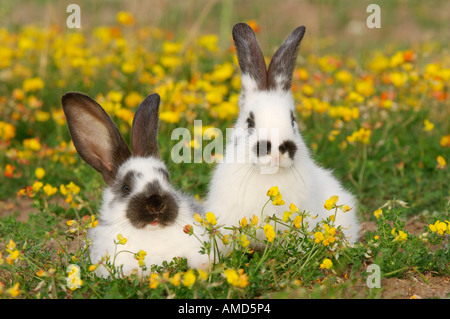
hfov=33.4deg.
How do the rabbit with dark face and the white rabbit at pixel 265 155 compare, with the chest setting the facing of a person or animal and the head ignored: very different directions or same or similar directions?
same or similar directions

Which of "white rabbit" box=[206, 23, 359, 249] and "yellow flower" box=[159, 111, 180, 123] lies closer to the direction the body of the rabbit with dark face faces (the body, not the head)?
the white rabbit

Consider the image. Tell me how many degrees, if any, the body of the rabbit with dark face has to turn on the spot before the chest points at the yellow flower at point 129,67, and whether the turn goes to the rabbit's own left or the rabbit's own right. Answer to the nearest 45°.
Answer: approximately 180°

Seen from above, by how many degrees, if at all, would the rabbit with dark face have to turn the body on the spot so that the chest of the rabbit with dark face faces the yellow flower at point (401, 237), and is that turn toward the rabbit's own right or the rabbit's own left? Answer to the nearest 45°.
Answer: approximately 45° to the rabbit's own left

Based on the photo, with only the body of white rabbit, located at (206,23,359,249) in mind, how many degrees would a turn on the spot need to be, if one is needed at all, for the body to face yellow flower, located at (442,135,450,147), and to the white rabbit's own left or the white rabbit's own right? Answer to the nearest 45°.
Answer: approximately 135° to the white rabbit's own left

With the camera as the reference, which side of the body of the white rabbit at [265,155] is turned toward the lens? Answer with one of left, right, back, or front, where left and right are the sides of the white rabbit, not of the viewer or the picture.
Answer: front

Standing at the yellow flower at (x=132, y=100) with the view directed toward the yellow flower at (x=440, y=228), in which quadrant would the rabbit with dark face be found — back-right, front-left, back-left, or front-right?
front-right

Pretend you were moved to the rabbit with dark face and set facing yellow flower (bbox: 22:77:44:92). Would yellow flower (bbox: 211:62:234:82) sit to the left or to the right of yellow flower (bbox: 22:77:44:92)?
right

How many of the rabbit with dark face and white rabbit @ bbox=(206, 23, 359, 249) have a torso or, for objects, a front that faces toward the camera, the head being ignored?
2

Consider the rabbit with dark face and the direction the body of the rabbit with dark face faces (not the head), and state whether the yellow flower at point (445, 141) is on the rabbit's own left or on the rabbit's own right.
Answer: on the rabbit's own left

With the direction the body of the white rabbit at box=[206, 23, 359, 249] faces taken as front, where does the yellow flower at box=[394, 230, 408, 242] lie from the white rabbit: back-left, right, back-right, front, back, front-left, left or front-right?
front-left

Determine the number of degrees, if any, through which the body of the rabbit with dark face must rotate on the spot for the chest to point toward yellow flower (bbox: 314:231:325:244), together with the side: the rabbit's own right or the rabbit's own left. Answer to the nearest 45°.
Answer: approximately 45° to the rabbit's own left

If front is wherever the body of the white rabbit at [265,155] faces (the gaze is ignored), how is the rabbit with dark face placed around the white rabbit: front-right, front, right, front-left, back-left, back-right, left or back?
right

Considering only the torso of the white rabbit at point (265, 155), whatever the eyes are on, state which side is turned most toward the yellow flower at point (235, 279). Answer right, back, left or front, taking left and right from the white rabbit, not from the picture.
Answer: front
